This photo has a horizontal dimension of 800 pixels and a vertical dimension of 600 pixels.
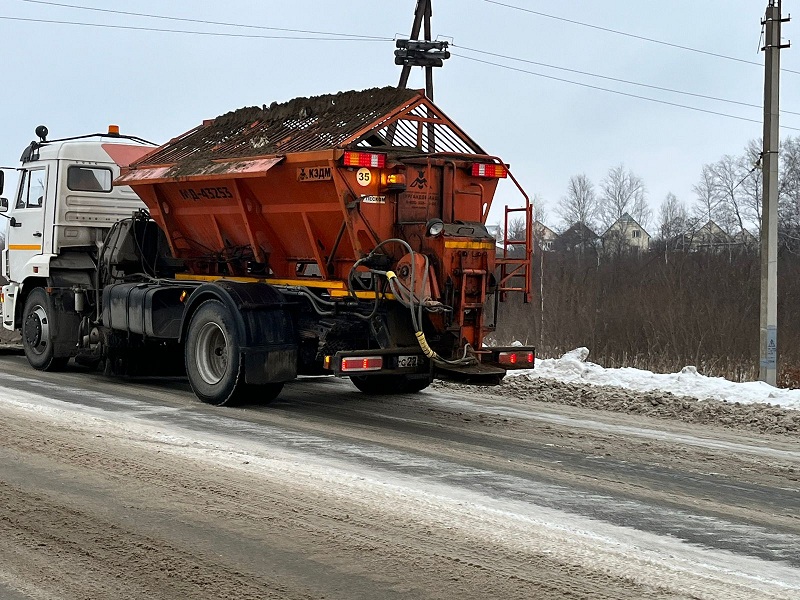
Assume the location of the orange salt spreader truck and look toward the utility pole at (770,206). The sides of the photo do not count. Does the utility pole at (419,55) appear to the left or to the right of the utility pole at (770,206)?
left

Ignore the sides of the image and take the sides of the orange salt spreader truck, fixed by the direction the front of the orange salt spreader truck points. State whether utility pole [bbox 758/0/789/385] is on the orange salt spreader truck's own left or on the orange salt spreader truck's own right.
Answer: on the orange salt spreader truck's own right

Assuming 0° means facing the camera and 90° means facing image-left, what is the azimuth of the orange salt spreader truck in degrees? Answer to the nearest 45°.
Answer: approximately 135°

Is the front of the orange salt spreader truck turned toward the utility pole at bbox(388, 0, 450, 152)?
no
